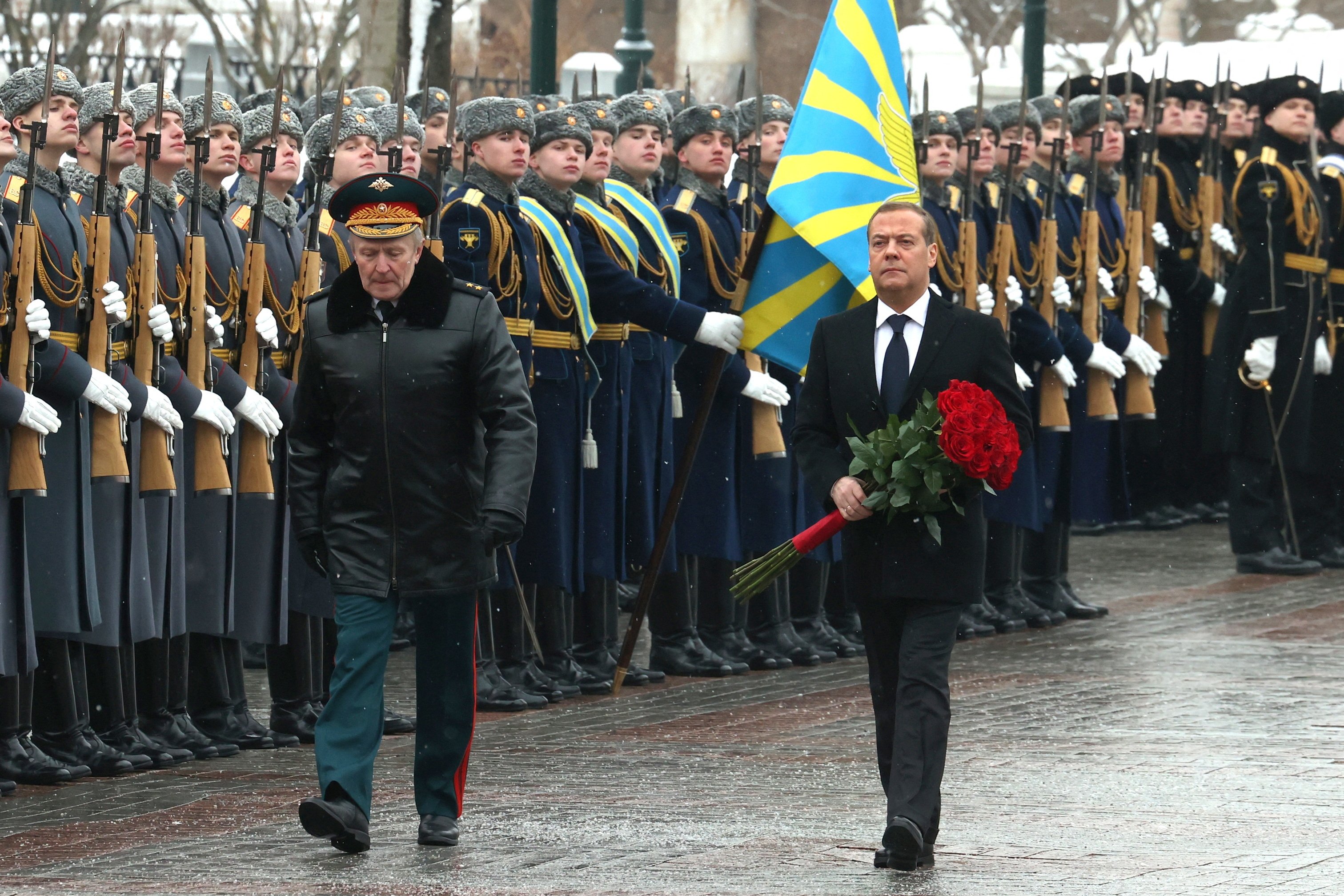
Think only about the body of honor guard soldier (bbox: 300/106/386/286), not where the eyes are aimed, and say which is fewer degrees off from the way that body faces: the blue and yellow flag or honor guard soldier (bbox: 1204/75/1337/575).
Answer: the blue and yellow flag

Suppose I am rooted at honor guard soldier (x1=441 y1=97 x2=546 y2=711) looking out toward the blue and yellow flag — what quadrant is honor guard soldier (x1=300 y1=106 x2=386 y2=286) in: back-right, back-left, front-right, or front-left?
back-right

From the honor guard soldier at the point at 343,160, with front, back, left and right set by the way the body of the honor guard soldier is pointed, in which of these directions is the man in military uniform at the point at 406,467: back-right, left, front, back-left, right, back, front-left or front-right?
front-right

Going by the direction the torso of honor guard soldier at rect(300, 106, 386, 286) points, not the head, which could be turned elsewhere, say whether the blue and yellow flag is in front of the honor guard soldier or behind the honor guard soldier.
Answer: in front

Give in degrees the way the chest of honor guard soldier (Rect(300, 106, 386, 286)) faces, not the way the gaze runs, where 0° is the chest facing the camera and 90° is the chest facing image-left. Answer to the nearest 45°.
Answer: approximately 315°

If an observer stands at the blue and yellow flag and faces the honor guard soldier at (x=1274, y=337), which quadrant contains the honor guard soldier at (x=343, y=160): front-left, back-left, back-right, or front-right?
back-left

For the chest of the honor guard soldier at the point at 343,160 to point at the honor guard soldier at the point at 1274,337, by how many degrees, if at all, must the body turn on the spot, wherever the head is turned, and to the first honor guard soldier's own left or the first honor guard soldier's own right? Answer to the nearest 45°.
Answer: approximately 90° to the first honor guard soldier's own left
